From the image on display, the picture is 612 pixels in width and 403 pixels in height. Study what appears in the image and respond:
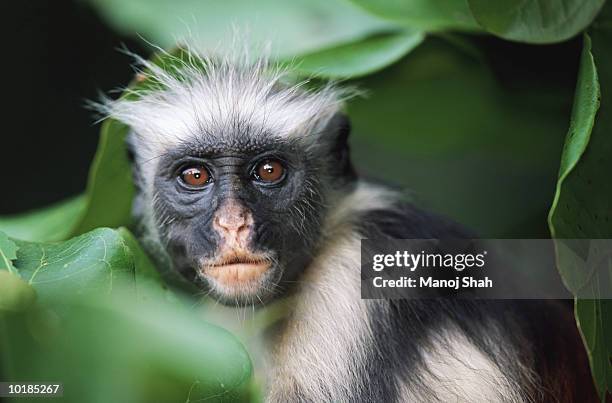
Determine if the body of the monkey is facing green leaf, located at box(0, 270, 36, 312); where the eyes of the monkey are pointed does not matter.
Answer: yes

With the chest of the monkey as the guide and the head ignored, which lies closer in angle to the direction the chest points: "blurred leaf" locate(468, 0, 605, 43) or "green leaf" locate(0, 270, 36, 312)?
the green leaf
